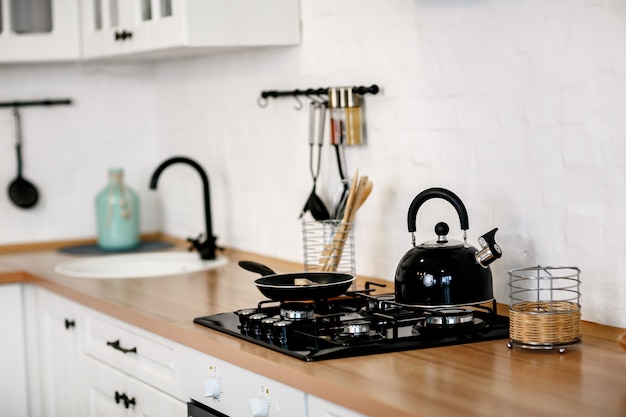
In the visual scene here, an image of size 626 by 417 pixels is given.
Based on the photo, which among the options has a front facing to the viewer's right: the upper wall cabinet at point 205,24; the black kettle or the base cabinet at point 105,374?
the black kettle

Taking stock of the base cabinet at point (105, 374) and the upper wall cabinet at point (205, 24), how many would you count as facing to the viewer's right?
0

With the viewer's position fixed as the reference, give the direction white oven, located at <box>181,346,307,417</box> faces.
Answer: facing the viewer and to the left of the viewer

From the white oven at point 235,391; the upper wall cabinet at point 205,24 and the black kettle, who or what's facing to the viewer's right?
the black kettle

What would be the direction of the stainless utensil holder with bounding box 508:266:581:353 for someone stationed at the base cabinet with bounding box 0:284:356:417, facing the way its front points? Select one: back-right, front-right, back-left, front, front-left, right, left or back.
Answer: left

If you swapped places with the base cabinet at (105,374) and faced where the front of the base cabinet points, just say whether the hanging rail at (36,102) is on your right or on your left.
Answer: on your right

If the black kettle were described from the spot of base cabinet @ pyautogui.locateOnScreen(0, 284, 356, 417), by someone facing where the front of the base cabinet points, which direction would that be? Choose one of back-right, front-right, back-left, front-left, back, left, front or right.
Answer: left

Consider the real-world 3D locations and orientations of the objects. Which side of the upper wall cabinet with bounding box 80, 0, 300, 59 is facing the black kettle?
left

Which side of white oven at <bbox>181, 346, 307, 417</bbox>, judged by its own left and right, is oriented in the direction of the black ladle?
right

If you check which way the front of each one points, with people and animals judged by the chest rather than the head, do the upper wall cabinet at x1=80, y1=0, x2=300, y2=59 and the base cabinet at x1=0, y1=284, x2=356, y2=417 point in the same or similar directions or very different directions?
same or similar directions

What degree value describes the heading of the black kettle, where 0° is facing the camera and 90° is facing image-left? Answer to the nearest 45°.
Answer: approximately 270°

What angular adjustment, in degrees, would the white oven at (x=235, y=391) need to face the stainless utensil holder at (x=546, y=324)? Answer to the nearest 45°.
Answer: approximately 135° to its left

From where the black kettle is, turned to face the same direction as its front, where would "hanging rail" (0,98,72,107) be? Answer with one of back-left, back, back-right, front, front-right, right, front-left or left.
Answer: back-left
